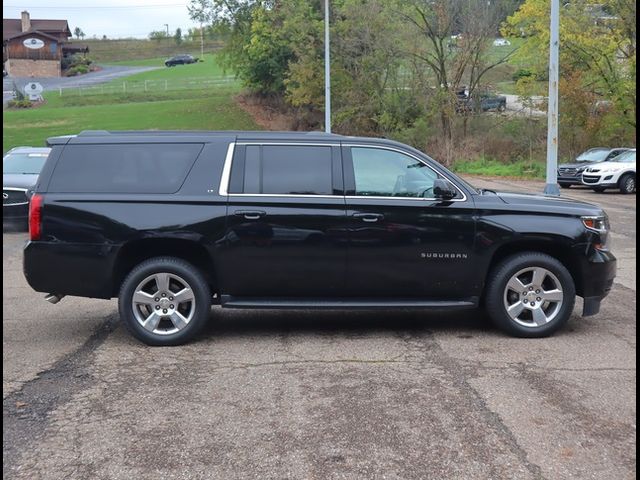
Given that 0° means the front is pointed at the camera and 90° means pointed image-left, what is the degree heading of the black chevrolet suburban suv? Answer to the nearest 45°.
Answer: approximately 270°

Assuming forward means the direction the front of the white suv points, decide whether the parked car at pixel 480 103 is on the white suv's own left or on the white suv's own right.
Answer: on the white suv's own right

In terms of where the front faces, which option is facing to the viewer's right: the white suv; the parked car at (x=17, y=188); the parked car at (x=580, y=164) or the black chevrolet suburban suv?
the black chevrolet suburban suv

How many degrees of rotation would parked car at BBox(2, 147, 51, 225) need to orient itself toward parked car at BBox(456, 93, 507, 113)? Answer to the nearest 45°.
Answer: approximately 135° to its left

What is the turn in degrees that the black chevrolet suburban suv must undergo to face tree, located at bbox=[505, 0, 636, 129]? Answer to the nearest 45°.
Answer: approximately 45° to its left

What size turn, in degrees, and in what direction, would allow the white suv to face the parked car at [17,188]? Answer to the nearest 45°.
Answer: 0° — it already faces it

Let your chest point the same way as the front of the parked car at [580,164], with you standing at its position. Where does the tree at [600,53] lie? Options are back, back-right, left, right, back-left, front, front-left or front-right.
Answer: back-right

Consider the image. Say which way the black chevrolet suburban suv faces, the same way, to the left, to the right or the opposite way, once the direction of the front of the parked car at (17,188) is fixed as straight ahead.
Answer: to the left

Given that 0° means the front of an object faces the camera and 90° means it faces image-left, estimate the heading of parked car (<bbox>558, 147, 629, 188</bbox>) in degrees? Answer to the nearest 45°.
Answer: approximately 45°

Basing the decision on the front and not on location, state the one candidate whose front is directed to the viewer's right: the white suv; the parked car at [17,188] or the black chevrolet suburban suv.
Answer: the black chevrolet suburban suv

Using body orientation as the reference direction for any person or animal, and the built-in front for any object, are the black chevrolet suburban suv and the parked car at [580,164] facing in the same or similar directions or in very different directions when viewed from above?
very different directions

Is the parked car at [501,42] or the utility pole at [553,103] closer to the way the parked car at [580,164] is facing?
the utility pole
